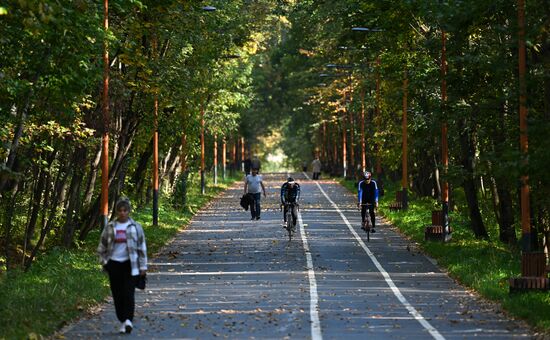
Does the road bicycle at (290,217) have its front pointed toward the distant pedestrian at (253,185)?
no

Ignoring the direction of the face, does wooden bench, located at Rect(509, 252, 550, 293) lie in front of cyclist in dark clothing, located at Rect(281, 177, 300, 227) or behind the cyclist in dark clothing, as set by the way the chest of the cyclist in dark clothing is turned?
in front

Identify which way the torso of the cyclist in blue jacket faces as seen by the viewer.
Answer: toward the camera

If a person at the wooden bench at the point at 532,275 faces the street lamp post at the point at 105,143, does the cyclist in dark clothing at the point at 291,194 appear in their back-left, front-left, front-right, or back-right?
front-right

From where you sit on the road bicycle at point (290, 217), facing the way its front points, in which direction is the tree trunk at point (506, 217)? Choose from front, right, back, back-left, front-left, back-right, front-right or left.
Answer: left

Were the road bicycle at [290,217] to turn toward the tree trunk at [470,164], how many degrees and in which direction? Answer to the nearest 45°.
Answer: approximately 90° to its left

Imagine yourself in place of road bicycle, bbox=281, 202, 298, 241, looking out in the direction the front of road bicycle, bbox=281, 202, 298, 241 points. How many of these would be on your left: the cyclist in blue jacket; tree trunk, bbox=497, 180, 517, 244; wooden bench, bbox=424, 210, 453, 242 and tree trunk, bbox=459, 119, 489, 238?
4

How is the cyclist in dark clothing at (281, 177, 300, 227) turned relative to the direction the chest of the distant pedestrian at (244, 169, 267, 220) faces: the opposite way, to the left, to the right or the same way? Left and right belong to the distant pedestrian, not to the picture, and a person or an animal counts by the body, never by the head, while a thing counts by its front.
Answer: the same way

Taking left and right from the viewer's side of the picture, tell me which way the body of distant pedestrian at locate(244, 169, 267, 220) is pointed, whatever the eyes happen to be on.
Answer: facing the viewer

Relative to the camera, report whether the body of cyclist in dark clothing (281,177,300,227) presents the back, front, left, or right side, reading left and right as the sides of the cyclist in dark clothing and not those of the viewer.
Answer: front

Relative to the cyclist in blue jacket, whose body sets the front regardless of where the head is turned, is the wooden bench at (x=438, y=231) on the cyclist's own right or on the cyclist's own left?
on the cyclist's own left

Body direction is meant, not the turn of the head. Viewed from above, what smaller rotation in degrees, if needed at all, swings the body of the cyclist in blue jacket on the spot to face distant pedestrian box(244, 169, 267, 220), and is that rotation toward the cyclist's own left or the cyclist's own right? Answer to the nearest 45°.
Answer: approximately 135° to the cyclist's own right

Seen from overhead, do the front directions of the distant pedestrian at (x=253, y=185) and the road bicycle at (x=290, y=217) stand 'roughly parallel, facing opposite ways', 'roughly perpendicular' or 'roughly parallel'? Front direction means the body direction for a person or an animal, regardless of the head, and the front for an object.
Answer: roughly parallel
